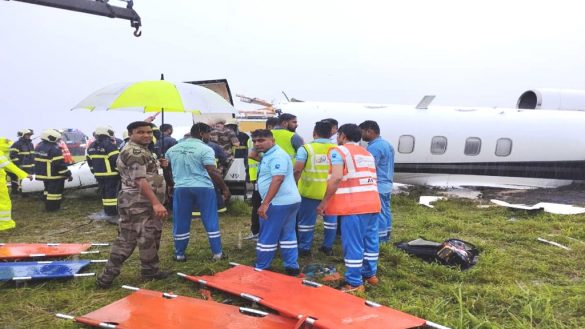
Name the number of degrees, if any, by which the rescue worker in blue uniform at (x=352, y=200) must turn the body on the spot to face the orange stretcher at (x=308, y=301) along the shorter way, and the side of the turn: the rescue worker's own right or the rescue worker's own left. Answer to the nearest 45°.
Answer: approximately 90° to the rescue worker's own left

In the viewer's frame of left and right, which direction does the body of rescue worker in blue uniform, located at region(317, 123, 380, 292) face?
facing away from the viewer and to the left of the viewer

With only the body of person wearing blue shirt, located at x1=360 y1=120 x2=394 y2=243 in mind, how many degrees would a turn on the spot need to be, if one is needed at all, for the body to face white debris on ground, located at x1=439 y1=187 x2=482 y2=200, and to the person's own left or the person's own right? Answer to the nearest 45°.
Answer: approximately 90° to the person's own right

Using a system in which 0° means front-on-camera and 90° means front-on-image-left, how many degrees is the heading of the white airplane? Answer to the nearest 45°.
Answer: approximately 90°

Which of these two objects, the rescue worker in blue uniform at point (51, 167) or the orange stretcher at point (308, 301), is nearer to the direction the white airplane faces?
the rescue worker in blue uniform

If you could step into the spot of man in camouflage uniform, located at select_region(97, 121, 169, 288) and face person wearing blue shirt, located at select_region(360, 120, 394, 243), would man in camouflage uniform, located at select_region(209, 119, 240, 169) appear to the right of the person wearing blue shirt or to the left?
left

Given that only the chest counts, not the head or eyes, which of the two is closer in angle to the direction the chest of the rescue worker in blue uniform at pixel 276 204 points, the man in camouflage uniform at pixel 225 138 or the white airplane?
the man in camouflage uniform

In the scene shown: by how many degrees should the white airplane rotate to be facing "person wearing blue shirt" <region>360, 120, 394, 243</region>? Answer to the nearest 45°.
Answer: approximately 90° to its left
